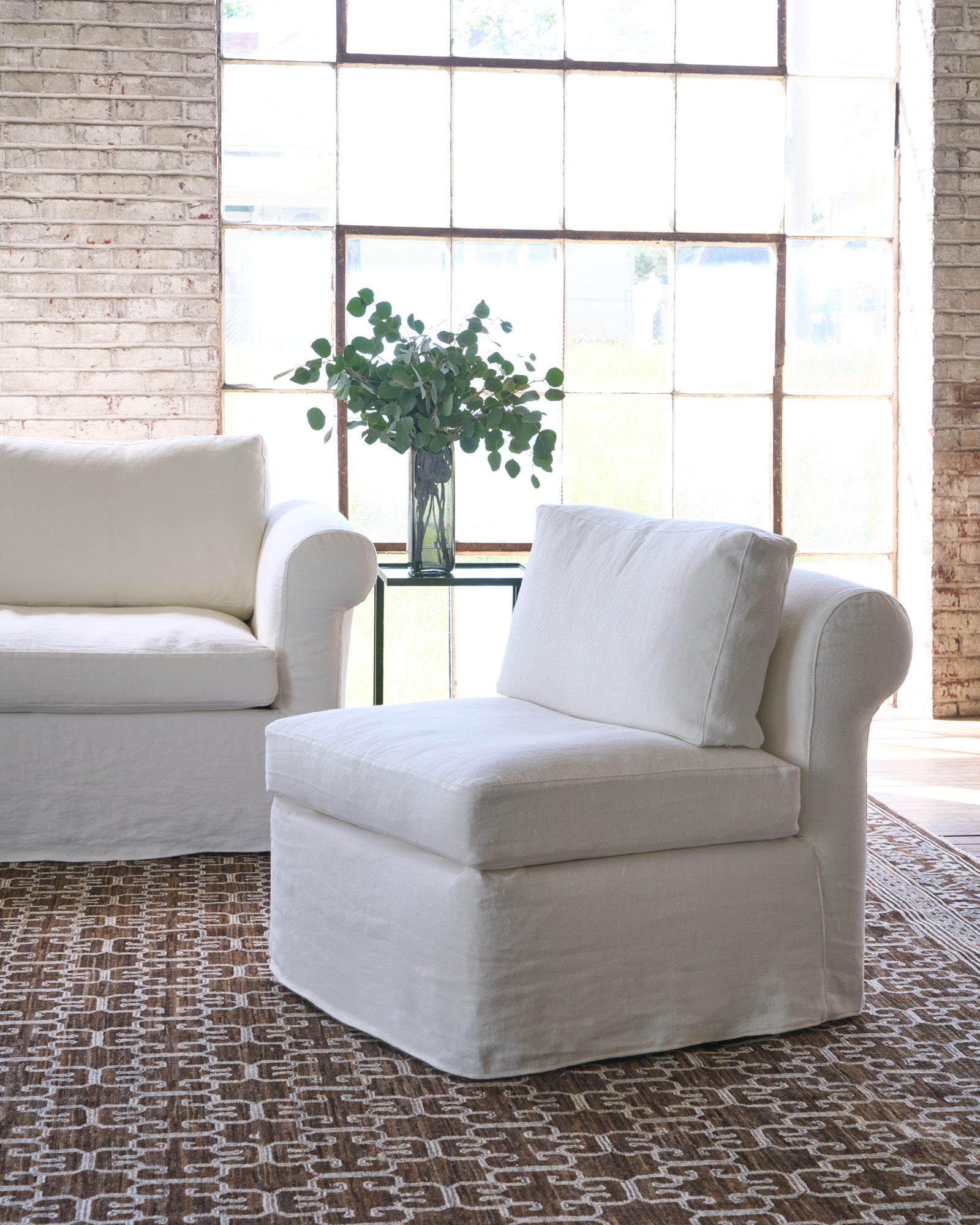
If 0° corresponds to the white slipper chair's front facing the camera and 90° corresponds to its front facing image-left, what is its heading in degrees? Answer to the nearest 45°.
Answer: approximately 45°

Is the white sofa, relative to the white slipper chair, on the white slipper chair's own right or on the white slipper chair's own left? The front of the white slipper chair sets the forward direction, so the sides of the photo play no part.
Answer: on the white slipper chair's own right

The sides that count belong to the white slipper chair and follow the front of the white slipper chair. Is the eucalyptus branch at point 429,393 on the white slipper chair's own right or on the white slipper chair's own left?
on the white slipper chair's own right

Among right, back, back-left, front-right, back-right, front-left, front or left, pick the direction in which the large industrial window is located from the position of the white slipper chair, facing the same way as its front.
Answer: back-right
